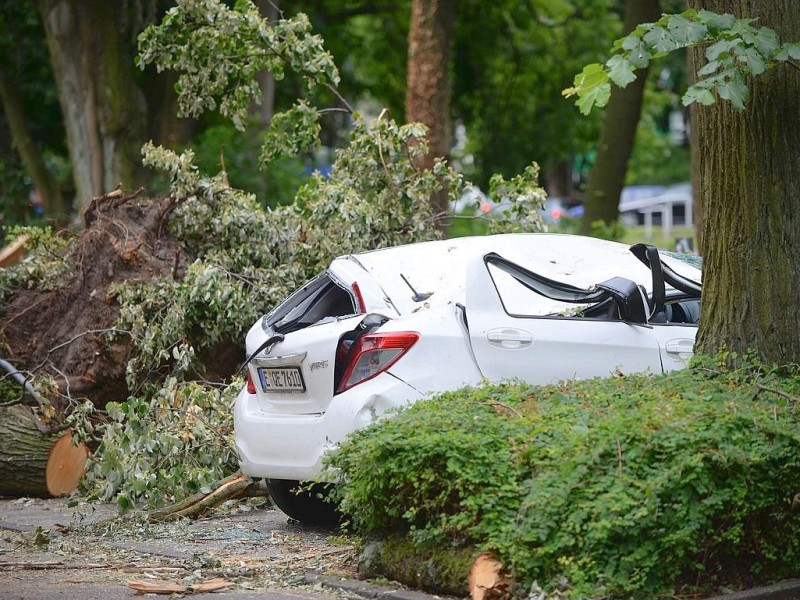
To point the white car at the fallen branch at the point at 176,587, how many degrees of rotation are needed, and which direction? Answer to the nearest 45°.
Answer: approximately 180°

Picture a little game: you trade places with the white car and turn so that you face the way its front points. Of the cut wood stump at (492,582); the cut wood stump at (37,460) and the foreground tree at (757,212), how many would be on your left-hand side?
1

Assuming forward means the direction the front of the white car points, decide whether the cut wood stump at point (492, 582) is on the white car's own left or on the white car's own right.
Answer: on the white car's own right

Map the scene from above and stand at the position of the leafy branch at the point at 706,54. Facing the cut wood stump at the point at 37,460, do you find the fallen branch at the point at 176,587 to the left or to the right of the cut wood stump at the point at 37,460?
left

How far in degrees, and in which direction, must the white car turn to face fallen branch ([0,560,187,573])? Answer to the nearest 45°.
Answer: approximately 135° to its left

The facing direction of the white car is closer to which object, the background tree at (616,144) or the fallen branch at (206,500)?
the background tree

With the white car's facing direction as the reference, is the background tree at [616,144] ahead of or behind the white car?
ahead

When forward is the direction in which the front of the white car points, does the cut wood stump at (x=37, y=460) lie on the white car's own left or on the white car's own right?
on the white car's own left

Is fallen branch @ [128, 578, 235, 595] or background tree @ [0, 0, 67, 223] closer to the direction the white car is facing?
the background tree

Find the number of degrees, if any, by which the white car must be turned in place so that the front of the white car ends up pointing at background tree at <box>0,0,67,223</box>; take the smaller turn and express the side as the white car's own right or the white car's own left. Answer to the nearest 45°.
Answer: approximately 90° to the white car's own left

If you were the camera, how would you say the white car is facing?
facing away from the viewer and to the right of the viewer
